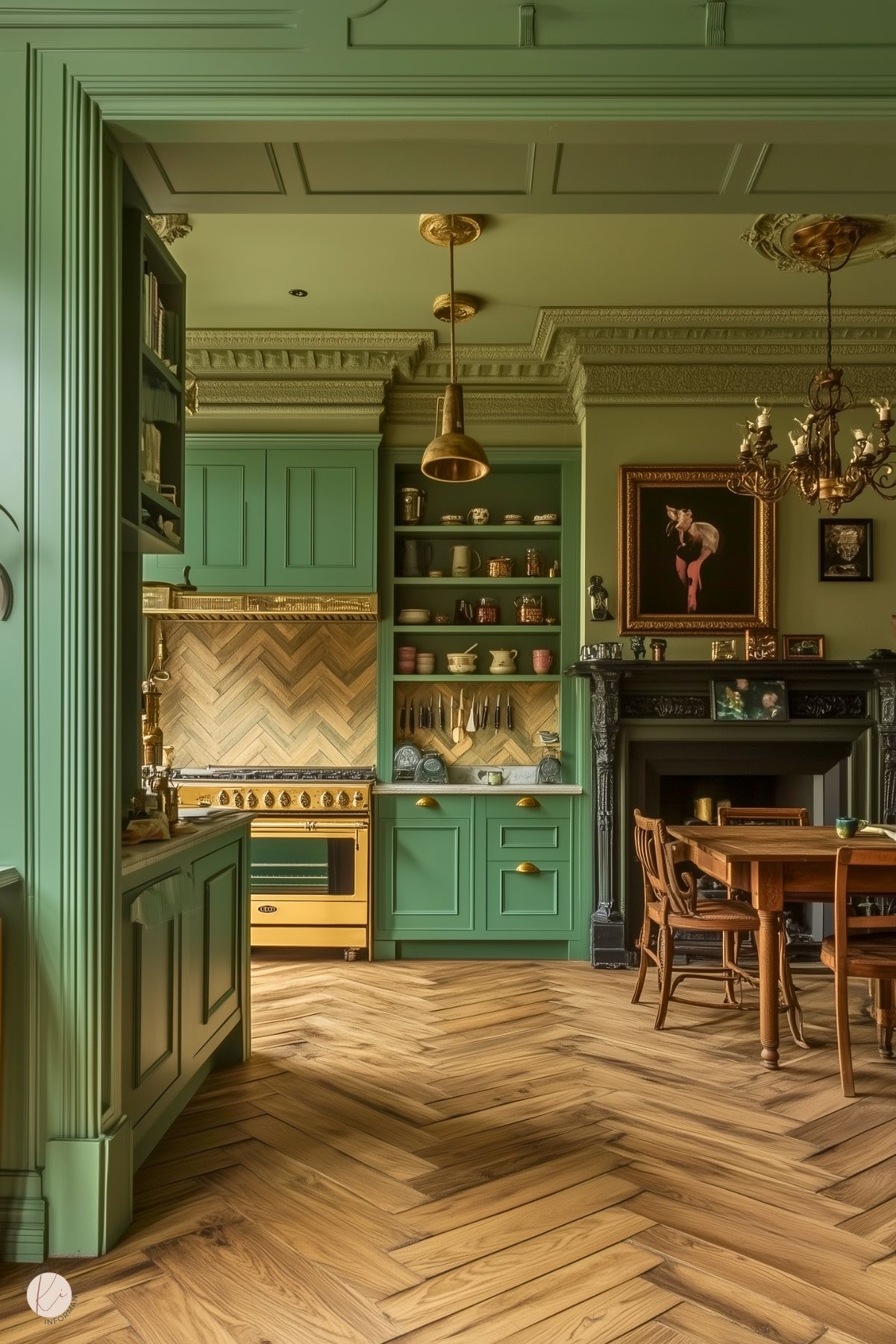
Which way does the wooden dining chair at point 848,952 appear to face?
away from the camera

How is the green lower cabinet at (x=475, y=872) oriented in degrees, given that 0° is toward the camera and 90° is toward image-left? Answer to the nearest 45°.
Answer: approximately 0°

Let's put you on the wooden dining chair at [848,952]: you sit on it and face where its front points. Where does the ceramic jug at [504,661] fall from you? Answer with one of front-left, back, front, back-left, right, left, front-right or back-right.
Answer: front-left

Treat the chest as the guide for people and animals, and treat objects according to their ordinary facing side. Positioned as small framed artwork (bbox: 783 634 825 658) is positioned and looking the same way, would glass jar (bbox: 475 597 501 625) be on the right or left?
on its right

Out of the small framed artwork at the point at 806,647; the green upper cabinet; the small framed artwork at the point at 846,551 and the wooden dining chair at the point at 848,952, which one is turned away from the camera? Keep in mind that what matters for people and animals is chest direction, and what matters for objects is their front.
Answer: the wooden dining chair

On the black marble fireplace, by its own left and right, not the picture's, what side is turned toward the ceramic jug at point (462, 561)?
right

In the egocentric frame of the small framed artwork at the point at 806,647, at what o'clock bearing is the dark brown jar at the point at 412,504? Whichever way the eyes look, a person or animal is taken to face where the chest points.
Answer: The dark brown jar is roughly at 3 o'clock from the small framed artwork.

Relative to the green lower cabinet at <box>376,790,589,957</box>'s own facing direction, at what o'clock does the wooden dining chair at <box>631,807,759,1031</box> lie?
The wooden dining chair is roughly at 11 o'clock from the green lower cabinet.

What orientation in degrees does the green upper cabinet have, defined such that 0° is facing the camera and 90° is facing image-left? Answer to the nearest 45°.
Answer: approximately 0°
